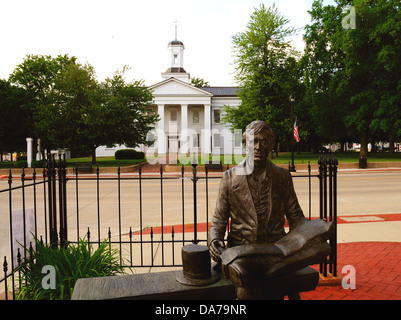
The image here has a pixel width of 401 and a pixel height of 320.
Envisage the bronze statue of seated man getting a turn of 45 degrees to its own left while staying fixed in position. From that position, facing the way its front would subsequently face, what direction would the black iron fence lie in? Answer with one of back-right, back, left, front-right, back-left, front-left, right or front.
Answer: back

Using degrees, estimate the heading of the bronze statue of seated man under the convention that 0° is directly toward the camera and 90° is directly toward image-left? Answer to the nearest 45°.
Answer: approximately 0°

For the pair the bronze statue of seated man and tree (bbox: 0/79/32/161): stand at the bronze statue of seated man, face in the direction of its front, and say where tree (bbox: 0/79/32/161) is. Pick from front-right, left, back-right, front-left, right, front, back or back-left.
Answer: back-right

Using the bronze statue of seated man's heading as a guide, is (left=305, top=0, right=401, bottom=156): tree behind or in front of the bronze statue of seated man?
behind

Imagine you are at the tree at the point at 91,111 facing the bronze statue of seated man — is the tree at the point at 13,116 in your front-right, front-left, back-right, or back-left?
back-right

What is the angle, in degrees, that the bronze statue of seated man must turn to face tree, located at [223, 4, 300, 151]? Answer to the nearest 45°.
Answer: approximately 180°

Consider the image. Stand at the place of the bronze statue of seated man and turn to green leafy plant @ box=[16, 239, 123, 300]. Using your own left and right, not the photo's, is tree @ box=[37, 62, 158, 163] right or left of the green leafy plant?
right

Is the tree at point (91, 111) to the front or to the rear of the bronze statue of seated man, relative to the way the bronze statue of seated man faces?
to the rear

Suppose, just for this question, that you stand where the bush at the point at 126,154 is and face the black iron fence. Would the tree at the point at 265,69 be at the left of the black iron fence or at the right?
left
